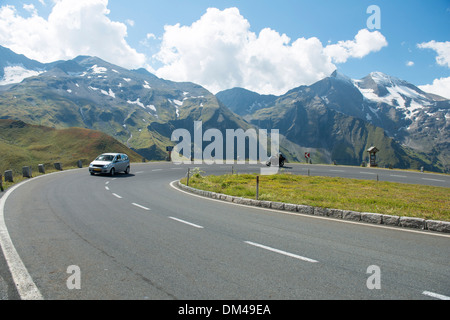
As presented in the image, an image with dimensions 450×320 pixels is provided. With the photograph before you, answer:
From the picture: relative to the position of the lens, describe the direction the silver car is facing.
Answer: facing the viewer and to the left of the viewer

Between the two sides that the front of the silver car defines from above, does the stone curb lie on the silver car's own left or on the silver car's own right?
on the silver car's own left
